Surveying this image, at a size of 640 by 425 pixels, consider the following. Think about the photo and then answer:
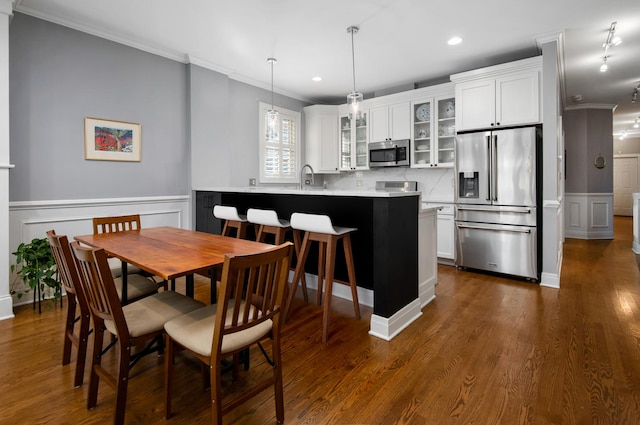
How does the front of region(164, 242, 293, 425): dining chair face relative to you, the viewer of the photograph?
facing away from the viewer and to the left of the viewer

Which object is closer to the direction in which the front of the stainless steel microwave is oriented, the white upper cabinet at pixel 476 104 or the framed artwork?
the framed artwork

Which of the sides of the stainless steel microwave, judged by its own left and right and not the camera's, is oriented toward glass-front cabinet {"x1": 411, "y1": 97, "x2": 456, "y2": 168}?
left

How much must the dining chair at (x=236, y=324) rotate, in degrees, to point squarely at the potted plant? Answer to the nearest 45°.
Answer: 0° — it already faces it

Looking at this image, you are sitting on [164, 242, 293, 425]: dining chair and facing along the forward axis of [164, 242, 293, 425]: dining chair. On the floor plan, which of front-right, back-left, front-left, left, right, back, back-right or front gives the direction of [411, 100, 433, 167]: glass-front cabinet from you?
right

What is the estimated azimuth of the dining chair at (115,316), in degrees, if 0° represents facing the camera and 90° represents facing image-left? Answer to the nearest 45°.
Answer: approximately 225°
